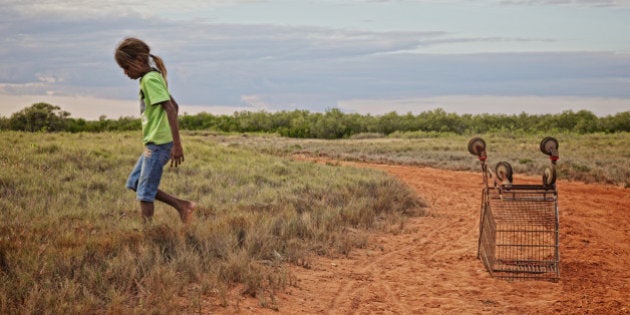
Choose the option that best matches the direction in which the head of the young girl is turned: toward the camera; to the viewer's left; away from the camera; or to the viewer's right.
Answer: to the viewer's left

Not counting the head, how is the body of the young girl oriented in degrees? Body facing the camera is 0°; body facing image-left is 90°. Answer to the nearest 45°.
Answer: approximately 90°

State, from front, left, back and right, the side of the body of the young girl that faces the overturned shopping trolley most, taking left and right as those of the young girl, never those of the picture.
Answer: back
